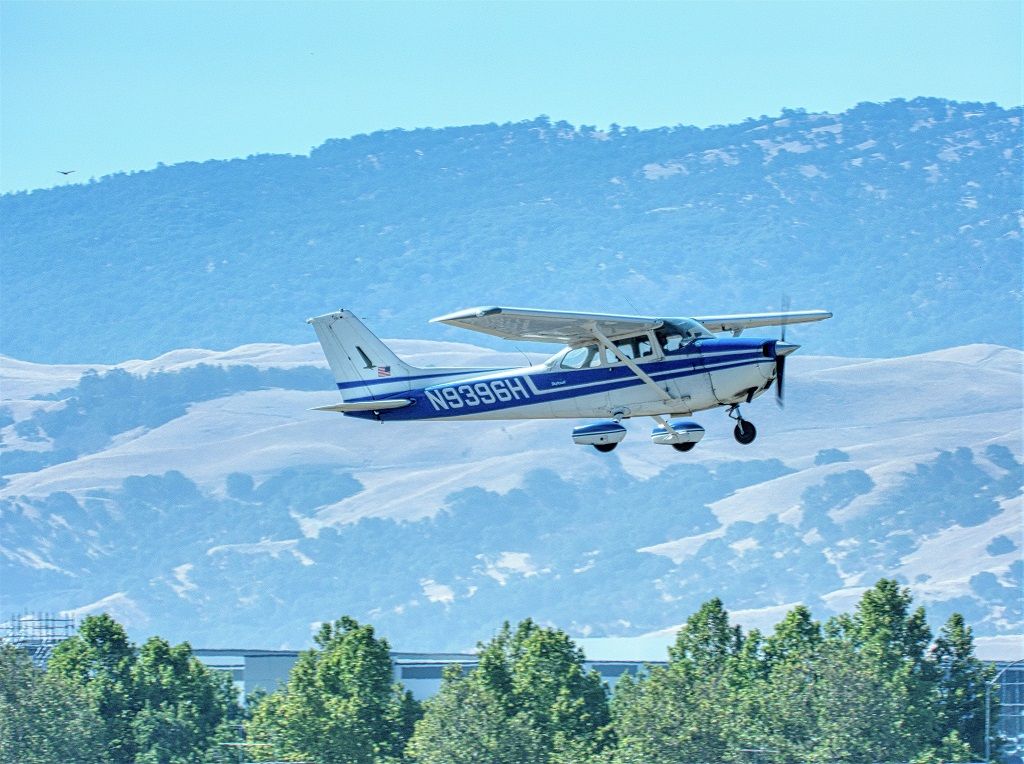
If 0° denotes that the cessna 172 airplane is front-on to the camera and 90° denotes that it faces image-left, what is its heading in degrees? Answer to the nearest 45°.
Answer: approximately 315°
